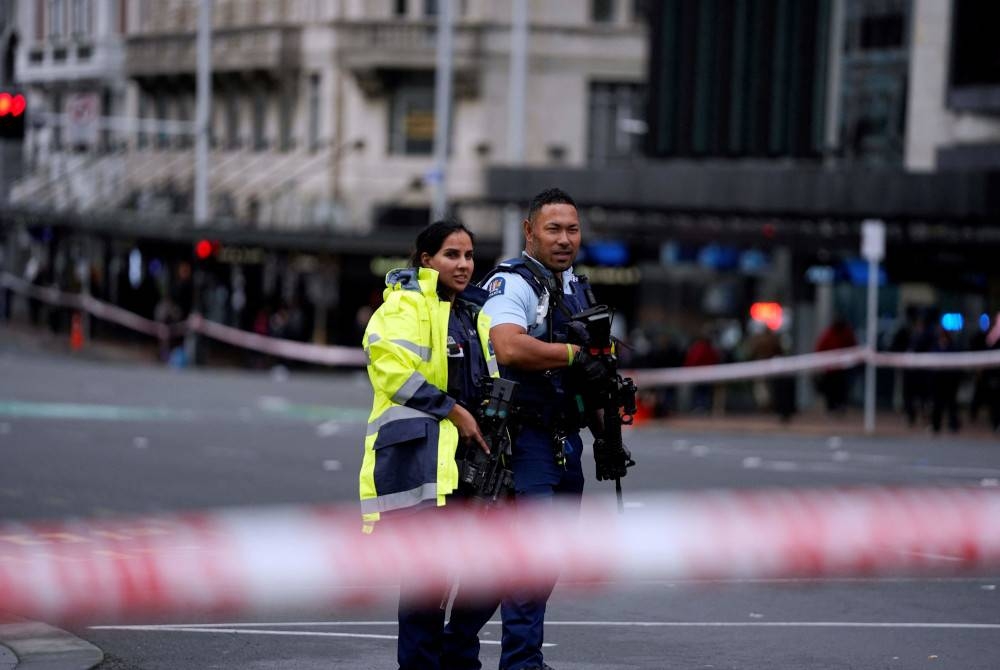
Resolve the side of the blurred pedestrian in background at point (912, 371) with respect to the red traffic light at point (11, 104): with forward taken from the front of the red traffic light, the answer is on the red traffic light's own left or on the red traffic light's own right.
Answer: on the red traffic light's own left

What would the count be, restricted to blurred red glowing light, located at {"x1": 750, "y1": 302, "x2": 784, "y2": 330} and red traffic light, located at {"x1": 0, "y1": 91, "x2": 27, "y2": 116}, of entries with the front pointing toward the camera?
2

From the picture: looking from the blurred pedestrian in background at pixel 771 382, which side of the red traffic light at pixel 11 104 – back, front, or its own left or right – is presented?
left

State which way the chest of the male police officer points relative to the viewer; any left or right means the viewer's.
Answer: facing the viewer and to the right of the viewer

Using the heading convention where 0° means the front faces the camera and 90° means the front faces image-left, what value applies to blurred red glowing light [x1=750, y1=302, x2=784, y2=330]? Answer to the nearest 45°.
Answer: approximately 0°

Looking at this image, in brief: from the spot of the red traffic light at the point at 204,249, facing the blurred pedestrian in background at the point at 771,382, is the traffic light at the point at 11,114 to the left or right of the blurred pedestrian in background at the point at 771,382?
right

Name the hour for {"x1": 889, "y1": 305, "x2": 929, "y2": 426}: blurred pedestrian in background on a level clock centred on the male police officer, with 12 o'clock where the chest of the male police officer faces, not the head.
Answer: The blurred pedestrian in background is roughly at 8 o'clock from the male police officer.
